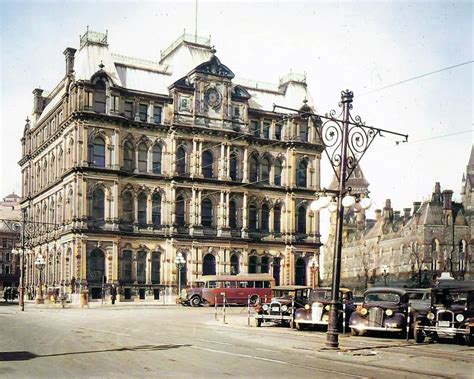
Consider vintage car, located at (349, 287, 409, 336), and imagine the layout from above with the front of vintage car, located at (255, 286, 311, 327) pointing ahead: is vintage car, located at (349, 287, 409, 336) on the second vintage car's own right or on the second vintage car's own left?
on the second vintage car's own left

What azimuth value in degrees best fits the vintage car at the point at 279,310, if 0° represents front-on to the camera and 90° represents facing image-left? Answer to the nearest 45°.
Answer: approximately 45°

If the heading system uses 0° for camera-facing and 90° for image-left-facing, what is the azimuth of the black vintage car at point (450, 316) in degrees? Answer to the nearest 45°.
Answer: approximately 45°

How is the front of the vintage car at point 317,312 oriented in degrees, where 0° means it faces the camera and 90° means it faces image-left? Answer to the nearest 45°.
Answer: approximately 45°

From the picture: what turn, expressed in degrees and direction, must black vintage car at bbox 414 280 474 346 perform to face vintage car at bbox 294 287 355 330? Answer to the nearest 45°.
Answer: approximately 90° to its right

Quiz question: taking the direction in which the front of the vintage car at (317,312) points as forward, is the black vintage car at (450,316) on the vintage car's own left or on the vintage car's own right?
on the vintage car's own left
